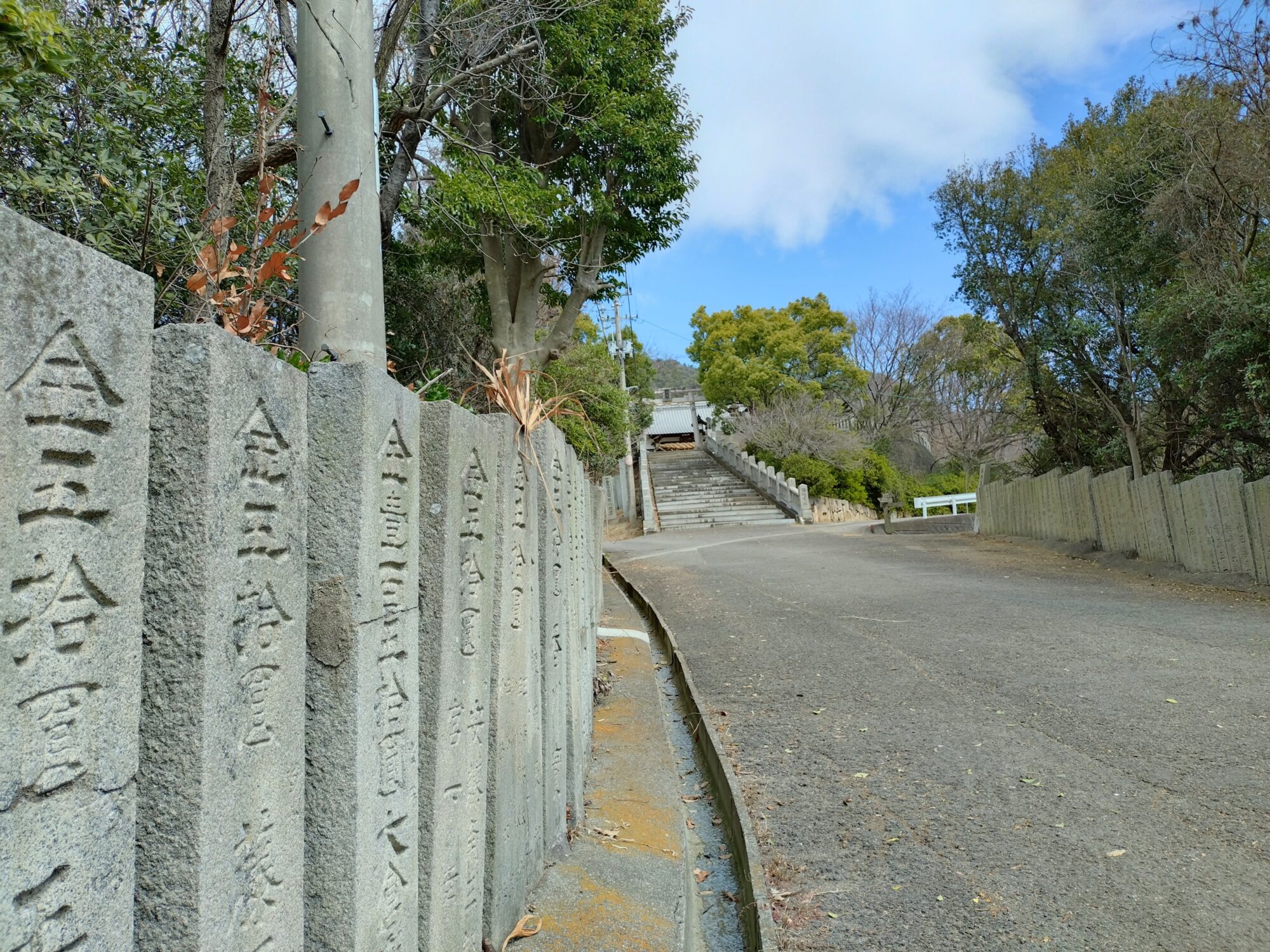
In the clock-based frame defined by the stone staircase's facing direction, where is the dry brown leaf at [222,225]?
The dry brown leaf is roughly at 12 o'clock from the stone staircase.

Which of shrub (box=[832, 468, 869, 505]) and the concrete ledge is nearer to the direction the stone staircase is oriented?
the concrete ledge

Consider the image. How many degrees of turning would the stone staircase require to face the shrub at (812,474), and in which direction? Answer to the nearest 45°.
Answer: approximately 90° to its left

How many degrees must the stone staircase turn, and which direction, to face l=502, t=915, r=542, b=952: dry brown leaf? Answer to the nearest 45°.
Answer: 0° — it already faces it

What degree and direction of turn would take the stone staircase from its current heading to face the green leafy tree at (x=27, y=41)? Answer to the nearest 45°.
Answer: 0° — it already faces it

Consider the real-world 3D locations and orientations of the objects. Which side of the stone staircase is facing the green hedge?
left

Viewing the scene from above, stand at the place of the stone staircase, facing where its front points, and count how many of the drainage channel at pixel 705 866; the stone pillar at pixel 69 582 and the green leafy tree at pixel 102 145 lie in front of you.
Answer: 3

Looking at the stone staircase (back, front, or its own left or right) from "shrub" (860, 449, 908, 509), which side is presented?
left

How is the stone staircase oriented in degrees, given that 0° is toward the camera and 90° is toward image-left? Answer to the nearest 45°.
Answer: approximately 0°

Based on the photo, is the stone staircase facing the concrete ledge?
yes

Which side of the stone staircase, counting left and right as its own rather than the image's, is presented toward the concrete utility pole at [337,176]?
front

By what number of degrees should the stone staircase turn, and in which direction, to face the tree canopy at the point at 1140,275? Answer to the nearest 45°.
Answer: approximately 45° to its left
